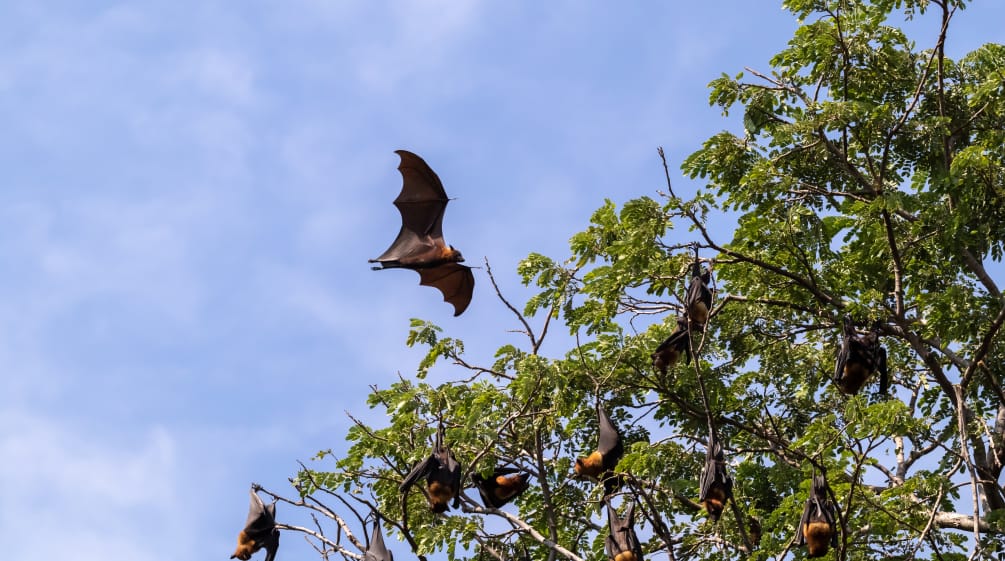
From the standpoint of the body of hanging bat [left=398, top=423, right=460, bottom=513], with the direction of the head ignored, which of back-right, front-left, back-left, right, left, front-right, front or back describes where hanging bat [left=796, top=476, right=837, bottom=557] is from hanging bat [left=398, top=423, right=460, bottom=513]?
left

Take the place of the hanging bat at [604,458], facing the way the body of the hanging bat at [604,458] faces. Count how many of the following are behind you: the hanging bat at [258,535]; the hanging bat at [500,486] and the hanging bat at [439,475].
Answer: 0

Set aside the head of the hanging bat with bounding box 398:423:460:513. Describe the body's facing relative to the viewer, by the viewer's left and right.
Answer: facing the viewer

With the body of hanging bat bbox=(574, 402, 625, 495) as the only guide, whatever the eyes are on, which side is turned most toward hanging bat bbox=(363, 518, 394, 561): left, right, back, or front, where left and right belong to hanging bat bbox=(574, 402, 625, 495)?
front

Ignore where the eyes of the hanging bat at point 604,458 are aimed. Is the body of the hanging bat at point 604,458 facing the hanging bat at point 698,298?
no

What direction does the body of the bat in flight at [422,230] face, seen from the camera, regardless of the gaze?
to the viewer's right

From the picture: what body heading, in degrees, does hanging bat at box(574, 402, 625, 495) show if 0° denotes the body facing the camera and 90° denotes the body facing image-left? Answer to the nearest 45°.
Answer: approximately 90°
